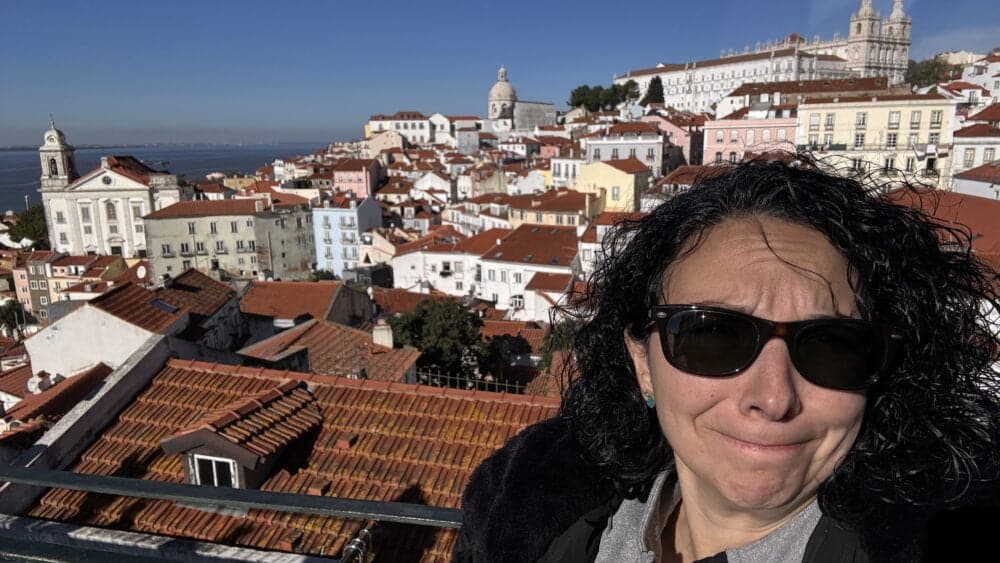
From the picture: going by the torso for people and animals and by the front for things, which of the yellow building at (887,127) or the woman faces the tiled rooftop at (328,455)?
the yellow building

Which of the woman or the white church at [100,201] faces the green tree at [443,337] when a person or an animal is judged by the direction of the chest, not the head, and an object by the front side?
the white church

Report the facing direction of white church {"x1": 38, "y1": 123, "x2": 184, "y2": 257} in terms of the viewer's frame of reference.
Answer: facing the viewer

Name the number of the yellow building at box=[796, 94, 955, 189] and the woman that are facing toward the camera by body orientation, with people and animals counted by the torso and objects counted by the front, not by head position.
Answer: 2

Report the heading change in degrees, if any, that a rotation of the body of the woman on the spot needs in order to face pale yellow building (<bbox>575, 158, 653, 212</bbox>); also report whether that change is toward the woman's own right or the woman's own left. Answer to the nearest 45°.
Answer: approximately 180°

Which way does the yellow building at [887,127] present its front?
toward the camera

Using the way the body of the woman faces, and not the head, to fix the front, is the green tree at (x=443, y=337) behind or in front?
behind

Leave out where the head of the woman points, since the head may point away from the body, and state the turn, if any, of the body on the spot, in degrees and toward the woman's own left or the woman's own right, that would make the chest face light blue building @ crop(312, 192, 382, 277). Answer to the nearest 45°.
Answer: approximately 135° to the woman's own right

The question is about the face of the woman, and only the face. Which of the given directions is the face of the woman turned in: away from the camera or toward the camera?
toward the camera

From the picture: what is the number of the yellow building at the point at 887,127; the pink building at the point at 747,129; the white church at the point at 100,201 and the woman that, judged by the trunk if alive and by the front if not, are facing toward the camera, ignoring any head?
4

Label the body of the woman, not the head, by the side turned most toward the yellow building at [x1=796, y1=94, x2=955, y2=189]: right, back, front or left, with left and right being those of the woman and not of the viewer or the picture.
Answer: back

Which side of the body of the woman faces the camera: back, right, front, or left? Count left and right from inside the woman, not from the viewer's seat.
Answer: front

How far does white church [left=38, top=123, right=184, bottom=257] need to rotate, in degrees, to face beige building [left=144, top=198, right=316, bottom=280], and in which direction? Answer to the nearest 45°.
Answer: approximately 45° to its left

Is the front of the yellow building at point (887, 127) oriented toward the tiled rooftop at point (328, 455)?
yes
